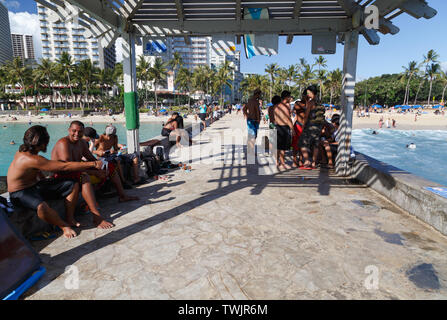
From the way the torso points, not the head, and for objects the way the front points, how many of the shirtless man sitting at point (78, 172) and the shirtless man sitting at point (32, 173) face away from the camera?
0

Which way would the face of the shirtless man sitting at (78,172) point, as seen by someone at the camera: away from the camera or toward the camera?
toward the camera

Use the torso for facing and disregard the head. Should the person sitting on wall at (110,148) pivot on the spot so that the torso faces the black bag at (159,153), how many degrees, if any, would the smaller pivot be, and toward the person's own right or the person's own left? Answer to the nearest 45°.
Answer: approximately 90° to the person's own left

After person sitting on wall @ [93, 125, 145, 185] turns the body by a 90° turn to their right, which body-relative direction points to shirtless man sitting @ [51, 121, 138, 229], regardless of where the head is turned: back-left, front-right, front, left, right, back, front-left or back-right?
front-left

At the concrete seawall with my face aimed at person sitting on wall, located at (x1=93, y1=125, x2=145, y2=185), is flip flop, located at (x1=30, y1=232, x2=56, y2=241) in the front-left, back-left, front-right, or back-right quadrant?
front-left

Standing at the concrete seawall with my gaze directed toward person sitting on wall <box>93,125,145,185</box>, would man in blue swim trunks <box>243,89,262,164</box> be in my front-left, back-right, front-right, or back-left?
front-right

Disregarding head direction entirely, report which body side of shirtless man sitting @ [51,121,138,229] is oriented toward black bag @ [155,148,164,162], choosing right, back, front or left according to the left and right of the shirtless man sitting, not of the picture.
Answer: left

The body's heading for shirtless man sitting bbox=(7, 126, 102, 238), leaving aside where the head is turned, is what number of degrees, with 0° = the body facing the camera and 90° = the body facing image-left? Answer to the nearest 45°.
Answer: approximately 270°

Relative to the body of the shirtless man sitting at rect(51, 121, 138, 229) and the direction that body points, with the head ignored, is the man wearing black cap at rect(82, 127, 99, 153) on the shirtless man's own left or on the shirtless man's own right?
on the shirtless man's own left

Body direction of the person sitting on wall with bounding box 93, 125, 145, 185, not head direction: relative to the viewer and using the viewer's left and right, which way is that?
facing the viewer and to the right of the viewer

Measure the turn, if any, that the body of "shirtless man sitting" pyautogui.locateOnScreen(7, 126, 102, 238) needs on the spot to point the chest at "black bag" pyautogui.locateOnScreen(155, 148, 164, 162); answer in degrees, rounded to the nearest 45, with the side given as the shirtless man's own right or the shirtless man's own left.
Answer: approximately 45° to the shirtless man's own left

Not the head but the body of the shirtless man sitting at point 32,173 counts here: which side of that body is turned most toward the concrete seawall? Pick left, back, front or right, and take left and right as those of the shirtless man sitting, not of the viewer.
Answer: front

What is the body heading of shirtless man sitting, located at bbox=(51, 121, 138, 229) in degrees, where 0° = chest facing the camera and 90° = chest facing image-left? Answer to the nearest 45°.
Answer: approximately 315°

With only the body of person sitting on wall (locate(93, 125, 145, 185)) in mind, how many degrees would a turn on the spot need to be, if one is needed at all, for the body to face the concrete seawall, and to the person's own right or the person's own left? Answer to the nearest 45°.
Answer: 0° — they already face it

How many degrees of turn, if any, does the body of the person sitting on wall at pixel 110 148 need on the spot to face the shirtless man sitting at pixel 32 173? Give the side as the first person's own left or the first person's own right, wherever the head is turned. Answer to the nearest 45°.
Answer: approximately 45° to the first person's own right
